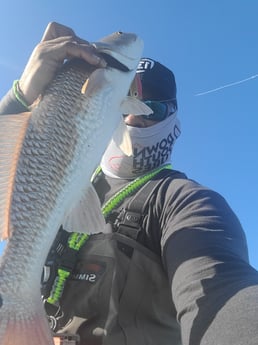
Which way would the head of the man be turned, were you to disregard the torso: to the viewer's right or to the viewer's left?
to the viewer's left

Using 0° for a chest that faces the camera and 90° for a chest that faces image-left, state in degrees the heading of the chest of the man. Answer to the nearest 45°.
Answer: approximately 45°
